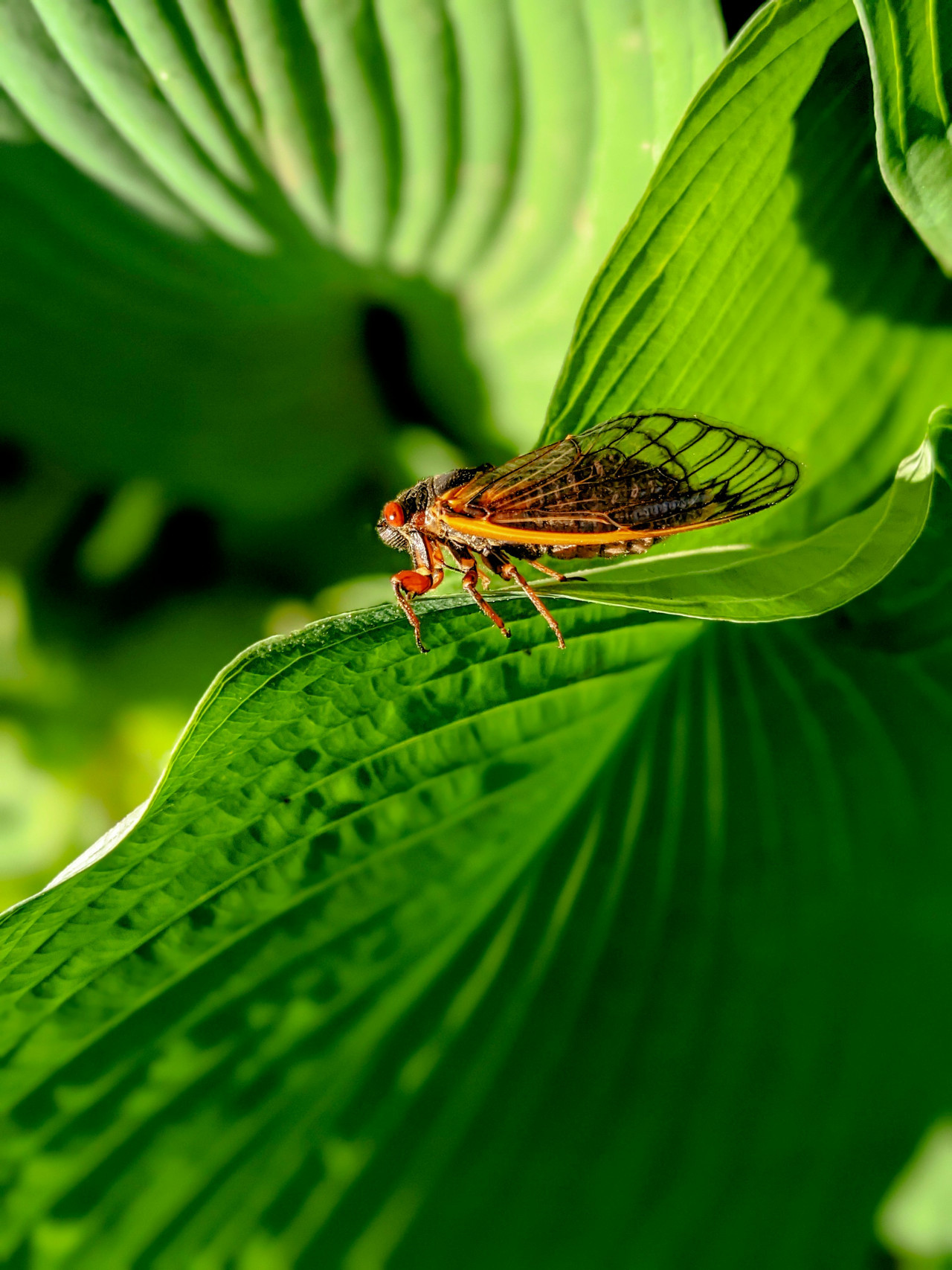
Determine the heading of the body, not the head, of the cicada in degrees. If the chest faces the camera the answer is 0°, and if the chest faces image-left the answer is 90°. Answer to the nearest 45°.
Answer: approximately 90°
